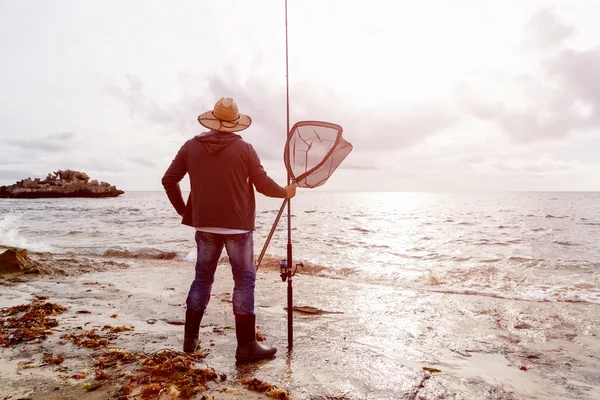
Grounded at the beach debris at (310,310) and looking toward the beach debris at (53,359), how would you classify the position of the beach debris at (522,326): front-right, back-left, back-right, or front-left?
back-left

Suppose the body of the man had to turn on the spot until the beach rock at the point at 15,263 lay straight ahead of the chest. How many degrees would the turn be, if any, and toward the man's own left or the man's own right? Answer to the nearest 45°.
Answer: approximately 45° to the man's own left

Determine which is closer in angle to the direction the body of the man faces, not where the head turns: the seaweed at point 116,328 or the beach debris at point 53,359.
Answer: the seaweed

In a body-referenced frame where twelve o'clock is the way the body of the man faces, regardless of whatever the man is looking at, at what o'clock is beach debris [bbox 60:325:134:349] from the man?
The beach debris is roughly at 10 o'clock from the man.

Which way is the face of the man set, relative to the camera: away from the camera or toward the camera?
away from the camera

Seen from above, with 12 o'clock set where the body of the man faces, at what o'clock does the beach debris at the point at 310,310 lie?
The beach debris is roughly at 1 o'clock from the man.

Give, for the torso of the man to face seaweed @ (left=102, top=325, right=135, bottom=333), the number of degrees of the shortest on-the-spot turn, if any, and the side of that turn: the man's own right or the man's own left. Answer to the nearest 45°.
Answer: approximately 45° to the man's own left

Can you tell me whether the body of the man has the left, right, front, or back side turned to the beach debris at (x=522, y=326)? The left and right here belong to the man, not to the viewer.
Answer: right

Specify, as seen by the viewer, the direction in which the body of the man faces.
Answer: away from the camera
